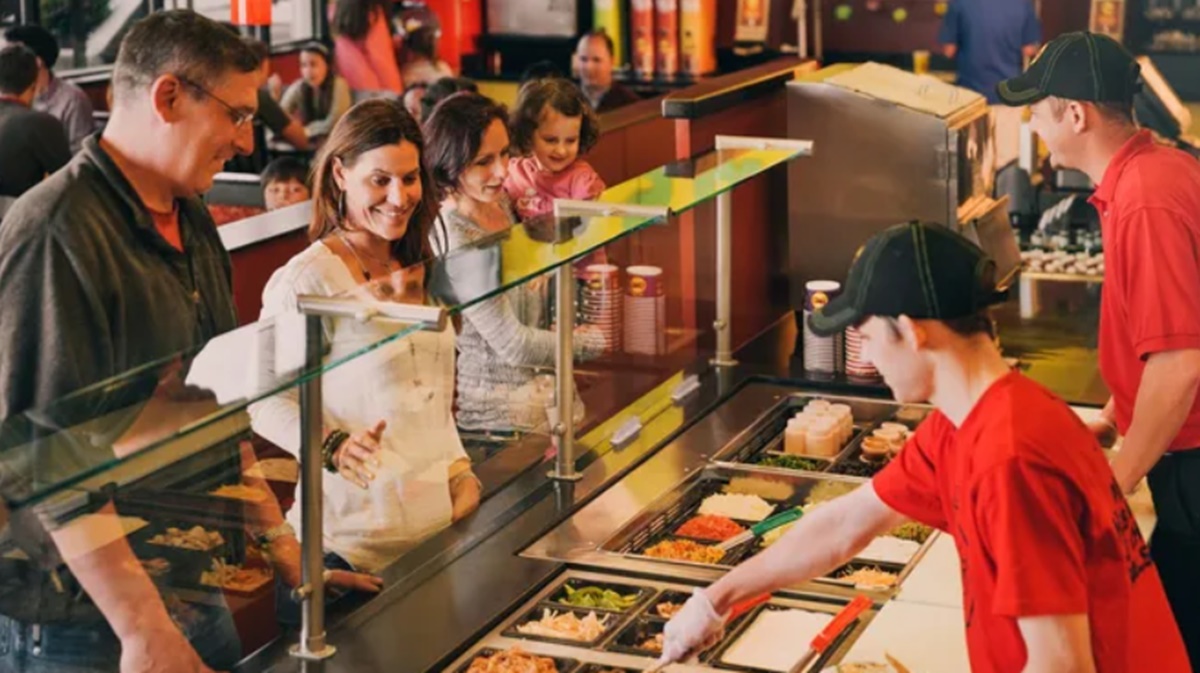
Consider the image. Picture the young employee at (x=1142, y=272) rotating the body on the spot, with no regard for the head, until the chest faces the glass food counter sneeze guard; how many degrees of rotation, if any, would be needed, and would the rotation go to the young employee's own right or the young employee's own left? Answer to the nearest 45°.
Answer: approximately 45° to the young employee's own left

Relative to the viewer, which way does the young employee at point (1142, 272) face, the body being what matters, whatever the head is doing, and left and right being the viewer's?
facing to the left of the viewer

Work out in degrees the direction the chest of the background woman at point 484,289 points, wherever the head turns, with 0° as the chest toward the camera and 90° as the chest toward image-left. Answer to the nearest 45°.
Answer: approximately 315°

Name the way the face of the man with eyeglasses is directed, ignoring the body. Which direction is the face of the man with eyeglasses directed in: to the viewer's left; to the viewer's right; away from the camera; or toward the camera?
to the viewer's right

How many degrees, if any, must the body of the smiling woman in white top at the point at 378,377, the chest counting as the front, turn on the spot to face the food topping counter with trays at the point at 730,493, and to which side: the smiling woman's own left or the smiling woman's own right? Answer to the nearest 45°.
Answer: approximately 90° to the smiling woman's own left

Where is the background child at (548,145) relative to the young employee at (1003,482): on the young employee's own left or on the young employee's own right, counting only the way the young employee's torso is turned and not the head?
on the young employee's own right

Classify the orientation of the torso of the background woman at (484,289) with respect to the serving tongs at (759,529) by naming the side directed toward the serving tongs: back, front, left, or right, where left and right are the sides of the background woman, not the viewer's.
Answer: front

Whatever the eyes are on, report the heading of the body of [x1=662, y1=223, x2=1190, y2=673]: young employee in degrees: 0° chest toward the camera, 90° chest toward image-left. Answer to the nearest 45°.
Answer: approximately 90°

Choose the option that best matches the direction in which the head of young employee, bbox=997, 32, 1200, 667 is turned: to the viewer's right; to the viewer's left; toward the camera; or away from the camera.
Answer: to the viewer's left
